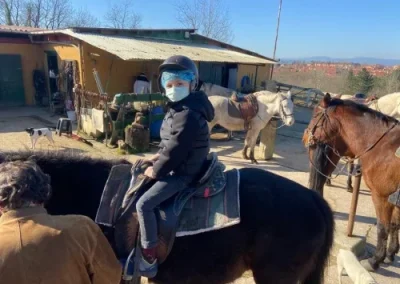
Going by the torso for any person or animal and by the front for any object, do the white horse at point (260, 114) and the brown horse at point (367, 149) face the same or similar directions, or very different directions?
very different directions

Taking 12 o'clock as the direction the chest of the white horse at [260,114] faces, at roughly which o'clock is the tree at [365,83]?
The tree is roughly at 10 o'clock from the white horse.

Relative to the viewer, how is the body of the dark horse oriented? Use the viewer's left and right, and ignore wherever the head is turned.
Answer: facing to the left of the viewer

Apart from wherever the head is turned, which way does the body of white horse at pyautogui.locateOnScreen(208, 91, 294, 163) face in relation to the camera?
to the viewer's right

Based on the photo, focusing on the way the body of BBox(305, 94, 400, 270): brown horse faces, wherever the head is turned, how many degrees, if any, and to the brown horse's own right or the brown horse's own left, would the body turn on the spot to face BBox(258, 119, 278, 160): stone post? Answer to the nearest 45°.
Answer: approximately 45° to the brown horse's own right

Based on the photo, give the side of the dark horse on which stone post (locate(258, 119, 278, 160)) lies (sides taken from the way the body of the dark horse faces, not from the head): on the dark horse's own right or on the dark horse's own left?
on the dark horse's own right

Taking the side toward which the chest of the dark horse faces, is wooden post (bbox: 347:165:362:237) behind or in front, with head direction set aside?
behind

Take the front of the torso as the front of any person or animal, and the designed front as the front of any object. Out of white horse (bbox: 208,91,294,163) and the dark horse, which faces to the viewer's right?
the white horse

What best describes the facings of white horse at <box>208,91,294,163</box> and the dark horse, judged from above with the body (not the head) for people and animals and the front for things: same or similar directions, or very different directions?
very different directions

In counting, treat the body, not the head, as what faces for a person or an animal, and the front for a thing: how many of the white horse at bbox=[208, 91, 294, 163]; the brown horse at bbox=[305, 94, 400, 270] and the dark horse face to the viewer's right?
1

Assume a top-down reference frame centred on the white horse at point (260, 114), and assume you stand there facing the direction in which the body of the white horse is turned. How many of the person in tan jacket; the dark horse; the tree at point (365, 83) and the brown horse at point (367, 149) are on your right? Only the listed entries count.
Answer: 3

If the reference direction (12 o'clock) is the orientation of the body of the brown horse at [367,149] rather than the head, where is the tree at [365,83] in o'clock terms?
The tree is roughly at 3 o'clock from the brown horse.

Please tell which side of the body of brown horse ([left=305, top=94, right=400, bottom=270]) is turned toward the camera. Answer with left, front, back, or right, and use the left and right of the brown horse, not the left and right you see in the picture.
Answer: left

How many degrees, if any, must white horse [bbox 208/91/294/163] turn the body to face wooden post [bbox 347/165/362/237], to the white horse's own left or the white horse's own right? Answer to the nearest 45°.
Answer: approximately 90° to the white horse's own right

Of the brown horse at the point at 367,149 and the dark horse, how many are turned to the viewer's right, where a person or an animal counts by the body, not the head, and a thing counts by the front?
0
